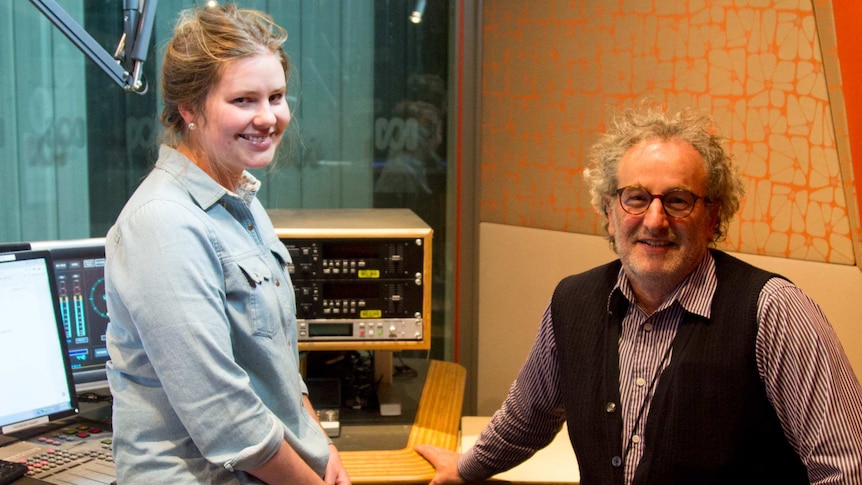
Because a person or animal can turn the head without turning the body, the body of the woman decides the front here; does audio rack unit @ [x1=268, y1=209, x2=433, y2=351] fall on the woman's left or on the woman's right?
on the woman's left

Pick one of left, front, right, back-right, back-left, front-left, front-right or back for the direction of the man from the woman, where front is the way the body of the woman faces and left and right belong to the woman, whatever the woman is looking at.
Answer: front-left

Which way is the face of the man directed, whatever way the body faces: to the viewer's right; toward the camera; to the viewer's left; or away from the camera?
toward the camera

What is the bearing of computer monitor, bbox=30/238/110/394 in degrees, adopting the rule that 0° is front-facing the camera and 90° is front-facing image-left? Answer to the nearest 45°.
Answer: approximately 0°

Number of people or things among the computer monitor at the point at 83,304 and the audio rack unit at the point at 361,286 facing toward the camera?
2

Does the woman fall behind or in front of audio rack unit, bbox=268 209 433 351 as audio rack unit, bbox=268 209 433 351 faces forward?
in front

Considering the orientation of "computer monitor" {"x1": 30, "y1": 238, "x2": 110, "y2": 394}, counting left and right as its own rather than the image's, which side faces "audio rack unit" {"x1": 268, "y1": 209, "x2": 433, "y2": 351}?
left

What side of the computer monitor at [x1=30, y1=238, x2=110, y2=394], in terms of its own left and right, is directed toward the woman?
front

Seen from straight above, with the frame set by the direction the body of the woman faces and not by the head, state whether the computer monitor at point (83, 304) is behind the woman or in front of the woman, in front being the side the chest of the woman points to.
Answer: behind

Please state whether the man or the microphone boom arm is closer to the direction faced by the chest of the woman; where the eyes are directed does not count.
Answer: the man

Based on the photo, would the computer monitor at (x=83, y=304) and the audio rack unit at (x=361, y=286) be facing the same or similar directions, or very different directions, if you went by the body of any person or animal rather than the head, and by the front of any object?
same or similar directions

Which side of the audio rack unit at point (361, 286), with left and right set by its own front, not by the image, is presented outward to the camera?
front

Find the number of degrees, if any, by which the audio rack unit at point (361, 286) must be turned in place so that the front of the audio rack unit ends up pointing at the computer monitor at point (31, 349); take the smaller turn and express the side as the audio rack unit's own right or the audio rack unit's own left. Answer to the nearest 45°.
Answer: approximately 45° to the audio rack unit's own right

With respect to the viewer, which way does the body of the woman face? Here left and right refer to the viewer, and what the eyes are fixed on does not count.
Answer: facing the viewer and to the right of the viewer

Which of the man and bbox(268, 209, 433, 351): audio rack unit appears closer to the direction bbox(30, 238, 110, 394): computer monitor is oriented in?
the man
